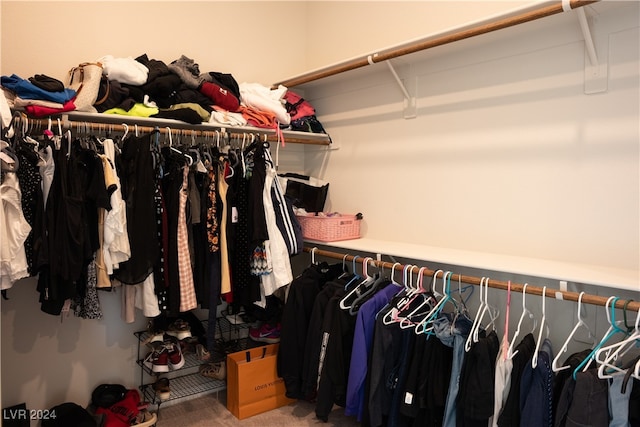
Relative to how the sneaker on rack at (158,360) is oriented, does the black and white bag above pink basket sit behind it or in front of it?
behind

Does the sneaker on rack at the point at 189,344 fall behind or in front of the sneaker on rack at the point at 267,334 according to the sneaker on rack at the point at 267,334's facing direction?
in front

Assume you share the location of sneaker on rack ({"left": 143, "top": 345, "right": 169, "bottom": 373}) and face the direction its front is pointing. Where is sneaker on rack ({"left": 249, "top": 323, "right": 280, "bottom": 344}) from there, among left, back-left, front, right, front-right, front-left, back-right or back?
back-left

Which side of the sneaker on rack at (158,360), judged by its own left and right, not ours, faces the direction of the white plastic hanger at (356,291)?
left

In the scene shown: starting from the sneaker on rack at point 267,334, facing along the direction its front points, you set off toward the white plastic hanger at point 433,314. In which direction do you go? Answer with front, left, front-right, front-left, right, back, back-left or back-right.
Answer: back-left

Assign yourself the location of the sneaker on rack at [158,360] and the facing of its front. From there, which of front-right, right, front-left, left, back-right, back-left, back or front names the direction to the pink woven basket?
back-left

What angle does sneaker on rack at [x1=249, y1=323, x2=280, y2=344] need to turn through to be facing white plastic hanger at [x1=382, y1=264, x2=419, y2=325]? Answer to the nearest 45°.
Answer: approximately 135° to its left
